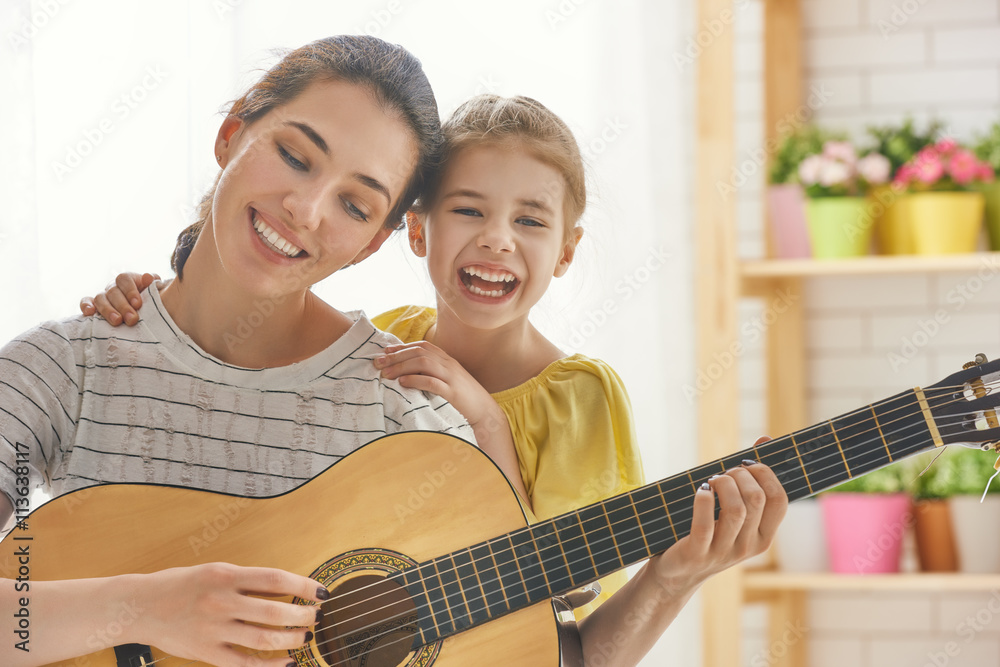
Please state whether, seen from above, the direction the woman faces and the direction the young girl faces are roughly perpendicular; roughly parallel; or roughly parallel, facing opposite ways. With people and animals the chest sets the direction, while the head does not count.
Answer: roughly parallel

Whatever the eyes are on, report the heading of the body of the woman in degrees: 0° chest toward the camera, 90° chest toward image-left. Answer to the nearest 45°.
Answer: approximately 0°

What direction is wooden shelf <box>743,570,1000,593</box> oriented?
toward the camera

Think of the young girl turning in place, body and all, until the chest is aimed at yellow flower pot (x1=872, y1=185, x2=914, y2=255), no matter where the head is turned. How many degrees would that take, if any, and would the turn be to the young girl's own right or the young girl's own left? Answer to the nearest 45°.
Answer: approximately 135° to the young girl's own left

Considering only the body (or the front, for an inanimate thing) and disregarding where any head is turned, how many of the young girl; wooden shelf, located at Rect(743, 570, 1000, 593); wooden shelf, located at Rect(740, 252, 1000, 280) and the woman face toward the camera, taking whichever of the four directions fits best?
4

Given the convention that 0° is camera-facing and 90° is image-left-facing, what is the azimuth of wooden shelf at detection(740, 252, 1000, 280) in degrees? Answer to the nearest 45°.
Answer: approximately 0°

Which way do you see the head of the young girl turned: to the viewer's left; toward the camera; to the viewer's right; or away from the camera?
toward the camera

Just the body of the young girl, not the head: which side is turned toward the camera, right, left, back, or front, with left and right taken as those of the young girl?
front

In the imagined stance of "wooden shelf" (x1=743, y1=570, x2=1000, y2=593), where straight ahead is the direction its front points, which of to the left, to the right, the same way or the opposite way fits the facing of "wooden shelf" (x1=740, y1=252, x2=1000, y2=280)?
the same way
